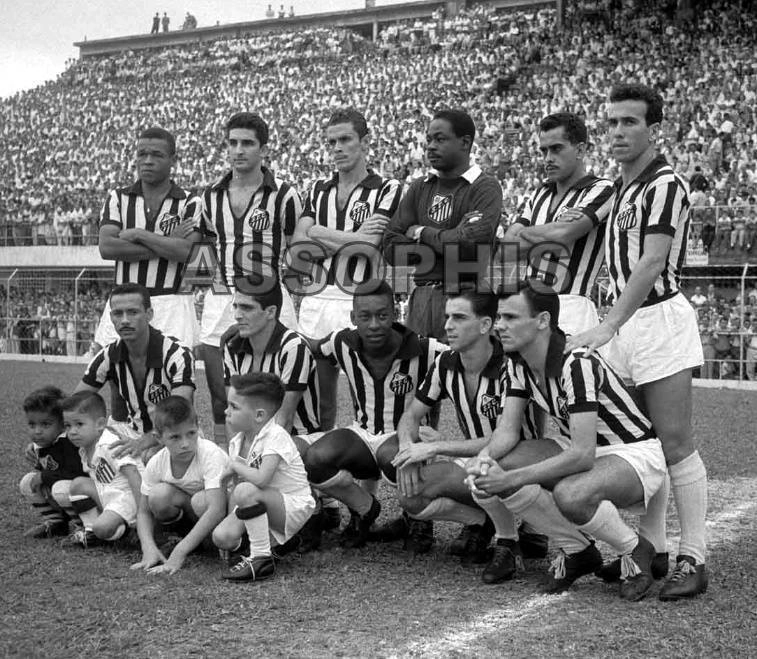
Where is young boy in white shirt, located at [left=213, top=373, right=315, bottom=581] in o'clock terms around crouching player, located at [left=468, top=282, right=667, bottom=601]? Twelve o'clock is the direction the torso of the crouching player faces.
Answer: The young boy in white shirt is roughly at 2 o'clock from the crouching player.

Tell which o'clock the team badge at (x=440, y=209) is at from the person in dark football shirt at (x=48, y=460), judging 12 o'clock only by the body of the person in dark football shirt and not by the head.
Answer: The team badge is roughly at 8 o'clock from the person in dark football shirt.

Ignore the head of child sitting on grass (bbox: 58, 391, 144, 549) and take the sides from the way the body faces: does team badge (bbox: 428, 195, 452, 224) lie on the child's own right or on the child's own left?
on the child's own left

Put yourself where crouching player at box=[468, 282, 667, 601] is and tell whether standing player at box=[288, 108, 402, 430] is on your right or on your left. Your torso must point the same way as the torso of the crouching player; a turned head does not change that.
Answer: on your right

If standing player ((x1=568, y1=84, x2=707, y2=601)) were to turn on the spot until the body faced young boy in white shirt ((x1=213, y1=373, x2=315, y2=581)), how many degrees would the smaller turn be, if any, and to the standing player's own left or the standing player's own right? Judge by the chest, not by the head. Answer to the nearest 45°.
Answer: approximately 45° to the standing player's own right

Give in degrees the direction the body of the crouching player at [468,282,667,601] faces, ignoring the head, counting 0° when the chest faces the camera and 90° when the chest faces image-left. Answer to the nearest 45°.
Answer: approximately 45°

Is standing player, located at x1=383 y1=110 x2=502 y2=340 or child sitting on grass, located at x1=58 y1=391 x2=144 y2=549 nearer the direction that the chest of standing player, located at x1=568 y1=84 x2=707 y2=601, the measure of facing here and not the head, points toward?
the child sitting on grass
